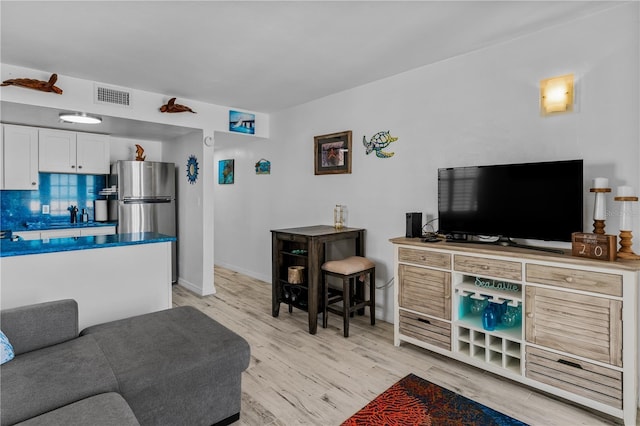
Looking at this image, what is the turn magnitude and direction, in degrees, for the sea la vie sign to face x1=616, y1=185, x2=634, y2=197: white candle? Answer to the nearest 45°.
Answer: approximately 90° to its left

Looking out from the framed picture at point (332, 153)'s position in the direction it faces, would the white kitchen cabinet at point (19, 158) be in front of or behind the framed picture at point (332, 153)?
in front

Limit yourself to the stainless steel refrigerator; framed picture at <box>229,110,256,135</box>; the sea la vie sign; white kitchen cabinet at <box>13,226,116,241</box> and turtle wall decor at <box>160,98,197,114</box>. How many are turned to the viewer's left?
1

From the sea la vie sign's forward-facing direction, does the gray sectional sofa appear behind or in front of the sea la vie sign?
in front

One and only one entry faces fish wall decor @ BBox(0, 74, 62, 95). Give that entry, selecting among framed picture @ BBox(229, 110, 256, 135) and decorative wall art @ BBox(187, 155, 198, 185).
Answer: the decorative wall art

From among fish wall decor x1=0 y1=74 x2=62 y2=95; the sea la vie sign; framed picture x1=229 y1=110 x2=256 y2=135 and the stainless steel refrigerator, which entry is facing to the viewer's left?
the fish wall decor

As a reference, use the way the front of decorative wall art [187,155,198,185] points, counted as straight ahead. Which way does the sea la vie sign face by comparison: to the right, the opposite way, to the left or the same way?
the same way

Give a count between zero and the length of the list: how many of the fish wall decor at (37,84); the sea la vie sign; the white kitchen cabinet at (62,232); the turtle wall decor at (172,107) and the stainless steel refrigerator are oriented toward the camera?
3

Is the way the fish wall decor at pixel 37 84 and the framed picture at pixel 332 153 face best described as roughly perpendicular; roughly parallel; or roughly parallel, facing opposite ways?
roughly parallel

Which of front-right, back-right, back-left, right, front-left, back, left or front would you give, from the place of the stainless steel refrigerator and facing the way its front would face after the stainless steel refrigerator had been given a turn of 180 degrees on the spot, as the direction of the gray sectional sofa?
back

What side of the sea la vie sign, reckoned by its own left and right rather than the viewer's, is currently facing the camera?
front
